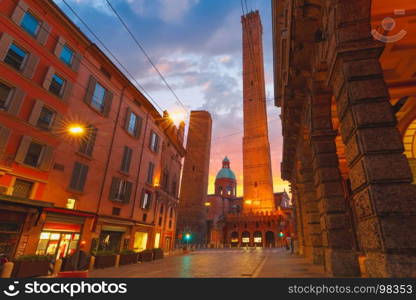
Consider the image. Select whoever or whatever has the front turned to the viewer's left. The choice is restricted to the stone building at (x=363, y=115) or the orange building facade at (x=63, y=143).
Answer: the stone building

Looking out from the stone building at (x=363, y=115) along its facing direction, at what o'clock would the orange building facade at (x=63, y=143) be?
The orange building facade is roughly at 12 o'clock from the stone building.

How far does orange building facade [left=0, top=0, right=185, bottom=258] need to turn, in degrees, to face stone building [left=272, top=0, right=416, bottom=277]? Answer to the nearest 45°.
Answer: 0° — it already faces it

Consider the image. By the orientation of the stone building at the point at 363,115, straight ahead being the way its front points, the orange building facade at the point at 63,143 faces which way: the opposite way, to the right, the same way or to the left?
the opposite way

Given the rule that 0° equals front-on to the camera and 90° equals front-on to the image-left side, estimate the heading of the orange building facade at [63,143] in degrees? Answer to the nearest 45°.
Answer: approximately 315°

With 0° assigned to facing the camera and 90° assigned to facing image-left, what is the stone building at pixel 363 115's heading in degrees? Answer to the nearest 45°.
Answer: approximately 90°

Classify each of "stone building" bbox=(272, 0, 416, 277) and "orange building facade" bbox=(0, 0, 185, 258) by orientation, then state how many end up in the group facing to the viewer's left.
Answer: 1
